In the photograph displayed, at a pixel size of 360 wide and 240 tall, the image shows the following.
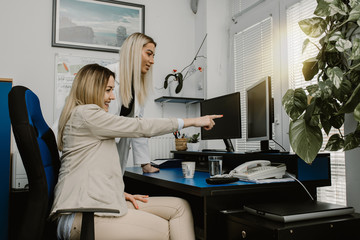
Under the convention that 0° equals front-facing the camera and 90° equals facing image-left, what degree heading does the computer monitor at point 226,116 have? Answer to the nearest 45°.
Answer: approximately 45°

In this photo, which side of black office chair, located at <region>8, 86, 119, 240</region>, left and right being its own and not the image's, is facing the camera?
right

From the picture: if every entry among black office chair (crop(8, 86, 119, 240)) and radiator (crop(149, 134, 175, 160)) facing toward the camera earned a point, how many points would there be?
1

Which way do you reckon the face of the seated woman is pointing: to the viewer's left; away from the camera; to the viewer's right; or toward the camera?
to the viewer's right

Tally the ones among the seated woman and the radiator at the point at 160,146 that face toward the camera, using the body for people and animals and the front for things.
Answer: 1

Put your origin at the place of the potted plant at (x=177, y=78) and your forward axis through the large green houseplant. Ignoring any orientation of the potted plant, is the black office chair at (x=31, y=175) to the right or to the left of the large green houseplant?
right
